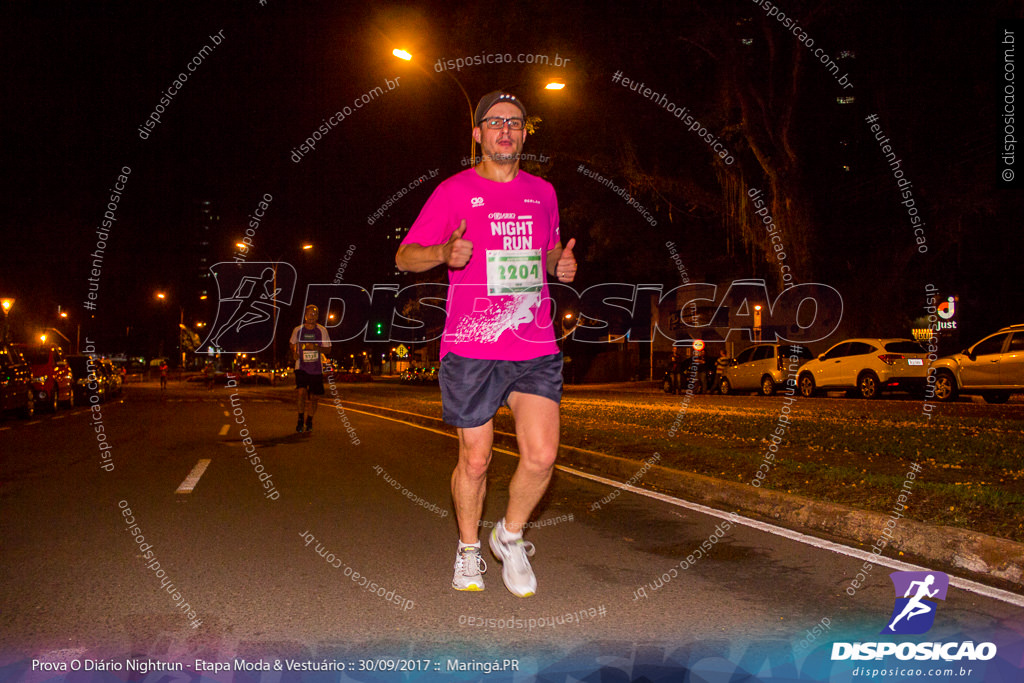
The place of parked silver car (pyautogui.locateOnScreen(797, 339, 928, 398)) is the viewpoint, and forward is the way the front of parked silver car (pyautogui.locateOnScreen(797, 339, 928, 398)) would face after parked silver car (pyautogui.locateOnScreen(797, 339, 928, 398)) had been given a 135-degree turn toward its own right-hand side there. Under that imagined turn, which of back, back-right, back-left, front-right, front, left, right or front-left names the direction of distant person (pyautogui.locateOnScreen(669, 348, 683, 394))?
back-left

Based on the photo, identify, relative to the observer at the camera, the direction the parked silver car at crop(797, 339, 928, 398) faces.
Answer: facing away from the viewer and to the left of the viewer

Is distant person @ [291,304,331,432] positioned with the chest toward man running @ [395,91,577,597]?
yes

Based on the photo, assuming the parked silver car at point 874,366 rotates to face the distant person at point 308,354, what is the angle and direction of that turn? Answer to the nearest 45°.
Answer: approximately 90° to its left

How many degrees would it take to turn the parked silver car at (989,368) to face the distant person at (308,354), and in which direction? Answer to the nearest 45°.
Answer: approximately 45° to its left

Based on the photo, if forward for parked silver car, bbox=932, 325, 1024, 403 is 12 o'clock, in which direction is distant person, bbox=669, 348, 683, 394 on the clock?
The distant person is roughly at 1 o'clock from the parked silver car.

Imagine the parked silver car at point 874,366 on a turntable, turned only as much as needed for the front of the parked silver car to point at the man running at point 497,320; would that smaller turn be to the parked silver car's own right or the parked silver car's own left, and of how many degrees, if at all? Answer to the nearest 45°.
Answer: approximately 135° to the parked silver car's own left

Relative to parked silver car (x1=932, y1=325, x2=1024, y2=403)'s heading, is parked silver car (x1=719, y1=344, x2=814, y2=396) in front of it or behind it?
in front

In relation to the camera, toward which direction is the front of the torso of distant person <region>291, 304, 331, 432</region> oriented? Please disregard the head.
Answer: toward the camera

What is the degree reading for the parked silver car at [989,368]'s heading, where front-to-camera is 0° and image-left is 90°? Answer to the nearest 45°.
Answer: approximately 90°

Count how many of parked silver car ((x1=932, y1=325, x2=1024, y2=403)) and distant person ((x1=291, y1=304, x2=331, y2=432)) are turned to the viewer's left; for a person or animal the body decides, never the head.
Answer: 1
